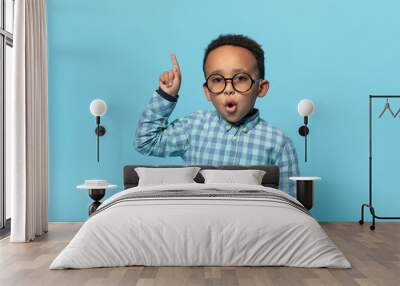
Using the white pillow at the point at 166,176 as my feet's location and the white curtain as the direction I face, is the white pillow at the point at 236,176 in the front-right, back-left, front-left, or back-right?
back-left

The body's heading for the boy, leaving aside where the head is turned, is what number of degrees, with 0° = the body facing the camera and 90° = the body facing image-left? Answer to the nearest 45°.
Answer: approximately 0°

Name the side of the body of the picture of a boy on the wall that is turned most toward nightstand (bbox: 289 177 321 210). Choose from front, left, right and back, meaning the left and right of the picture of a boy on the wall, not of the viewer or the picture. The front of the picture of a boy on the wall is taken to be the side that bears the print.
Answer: left

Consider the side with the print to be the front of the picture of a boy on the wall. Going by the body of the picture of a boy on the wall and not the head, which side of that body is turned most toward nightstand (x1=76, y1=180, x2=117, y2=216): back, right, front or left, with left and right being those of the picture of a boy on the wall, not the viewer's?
right

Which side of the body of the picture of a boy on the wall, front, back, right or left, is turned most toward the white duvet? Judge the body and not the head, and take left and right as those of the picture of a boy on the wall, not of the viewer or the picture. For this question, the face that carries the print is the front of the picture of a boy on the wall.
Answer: front

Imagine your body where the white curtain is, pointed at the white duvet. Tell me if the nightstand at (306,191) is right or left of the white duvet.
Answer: left
